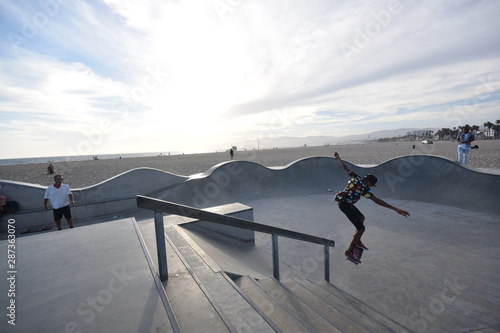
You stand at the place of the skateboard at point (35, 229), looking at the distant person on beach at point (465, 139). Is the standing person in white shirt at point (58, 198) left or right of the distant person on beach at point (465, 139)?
right

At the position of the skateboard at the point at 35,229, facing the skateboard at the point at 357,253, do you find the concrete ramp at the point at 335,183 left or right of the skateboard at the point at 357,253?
left

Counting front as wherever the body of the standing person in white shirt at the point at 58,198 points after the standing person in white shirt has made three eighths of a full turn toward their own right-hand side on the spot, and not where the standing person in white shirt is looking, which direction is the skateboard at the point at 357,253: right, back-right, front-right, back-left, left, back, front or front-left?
back

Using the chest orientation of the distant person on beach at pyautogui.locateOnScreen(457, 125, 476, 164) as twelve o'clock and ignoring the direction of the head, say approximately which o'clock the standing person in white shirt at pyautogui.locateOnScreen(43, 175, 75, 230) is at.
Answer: The standing person in white shirt is roughly at 1 o'clock from the distant person on beach.

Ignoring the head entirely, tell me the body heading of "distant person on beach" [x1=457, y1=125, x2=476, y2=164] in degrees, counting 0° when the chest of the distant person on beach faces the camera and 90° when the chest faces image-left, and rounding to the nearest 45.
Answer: approximately 0°

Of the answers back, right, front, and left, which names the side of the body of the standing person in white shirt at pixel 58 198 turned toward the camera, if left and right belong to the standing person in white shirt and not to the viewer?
front

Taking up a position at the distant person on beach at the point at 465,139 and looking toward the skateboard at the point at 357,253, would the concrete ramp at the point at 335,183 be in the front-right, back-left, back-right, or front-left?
front-right

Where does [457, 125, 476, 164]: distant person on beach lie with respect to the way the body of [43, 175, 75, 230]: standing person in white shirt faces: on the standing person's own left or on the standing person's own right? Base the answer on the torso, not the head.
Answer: on the standing person's own left
